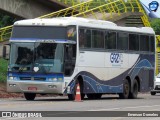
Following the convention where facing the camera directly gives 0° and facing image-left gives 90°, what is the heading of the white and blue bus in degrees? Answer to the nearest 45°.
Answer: approximately 45°
